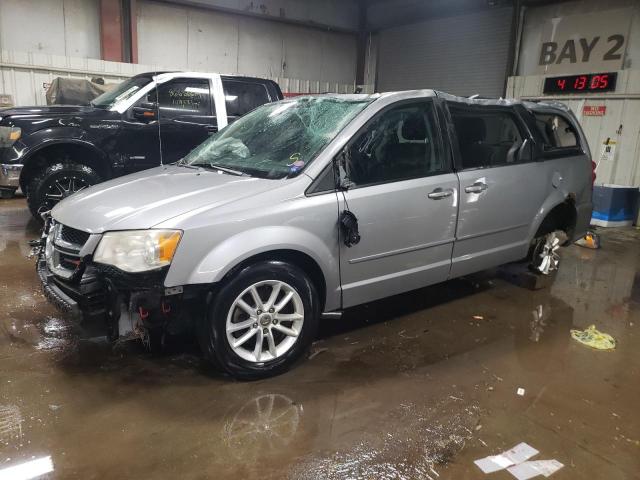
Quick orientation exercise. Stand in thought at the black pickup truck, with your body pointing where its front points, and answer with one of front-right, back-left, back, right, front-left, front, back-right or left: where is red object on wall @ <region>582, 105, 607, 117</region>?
back-left

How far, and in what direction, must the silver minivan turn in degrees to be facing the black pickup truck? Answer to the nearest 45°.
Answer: approximately 90° to its right

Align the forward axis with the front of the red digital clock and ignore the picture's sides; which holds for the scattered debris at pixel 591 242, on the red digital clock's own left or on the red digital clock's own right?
on the red digital clock's own left

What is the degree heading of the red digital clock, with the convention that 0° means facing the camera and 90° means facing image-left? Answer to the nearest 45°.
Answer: approximately 45°

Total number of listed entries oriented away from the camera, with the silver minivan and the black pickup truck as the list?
0

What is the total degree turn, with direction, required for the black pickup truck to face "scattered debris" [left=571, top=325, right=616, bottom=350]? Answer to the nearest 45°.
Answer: approximately 90° to its left

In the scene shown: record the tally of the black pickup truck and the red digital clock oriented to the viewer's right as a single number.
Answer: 0

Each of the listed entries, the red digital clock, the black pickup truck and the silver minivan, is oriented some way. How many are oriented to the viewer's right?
0

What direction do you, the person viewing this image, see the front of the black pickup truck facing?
facing the viewer and to the left of the viewer

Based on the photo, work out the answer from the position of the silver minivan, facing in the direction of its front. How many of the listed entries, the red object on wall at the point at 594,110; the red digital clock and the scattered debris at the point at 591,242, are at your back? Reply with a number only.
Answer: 3

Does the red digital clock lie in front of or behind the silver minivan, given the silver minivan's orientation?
behind

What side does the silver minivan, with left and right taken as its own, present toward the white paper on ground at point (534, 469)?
left
